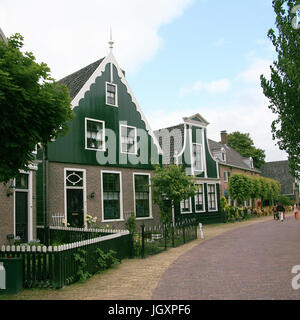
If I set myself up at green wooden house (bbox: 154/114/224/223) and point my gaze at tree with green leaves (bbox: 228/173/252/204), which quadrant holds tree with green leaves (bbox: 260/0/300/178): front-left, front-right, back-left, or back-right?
back-right

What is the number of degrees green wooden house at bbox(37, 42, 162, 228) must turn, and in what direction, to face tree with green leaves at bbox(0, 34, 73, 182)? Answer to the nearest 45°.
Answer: approximately 45° to its right

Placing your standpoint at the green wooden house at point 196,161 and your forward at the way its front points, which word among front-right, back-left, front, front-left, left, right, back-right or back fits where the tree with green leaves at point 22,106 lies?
front-right

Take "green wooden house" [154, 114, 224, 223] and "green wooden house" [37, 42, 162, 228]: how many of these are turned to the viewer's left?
0

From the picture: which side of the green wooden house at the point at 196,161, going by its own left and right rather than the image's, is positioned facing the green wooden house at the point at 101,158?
right

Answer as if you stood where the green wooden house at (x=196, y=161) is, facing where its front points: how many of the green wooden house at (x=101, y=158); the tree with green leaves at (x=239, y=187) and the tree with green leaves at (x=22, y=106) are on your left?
1

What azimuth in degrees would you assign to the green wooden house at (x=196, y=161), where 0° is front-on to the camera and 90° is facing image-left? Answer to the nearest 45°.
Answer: approximately 315°

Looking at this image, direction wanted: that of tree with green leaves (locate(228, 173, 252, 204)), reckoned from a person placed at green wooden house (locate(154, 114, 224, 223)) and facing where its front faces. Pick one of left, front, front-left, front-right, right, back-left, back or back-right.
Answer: left

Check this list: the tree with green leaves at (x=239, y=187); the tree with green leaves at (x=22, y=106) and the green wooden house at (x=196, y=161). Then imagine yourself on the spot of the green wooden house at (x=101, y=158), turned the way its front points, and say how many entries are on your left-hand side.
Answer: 2
